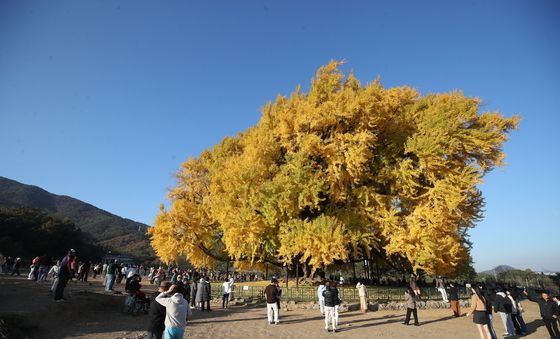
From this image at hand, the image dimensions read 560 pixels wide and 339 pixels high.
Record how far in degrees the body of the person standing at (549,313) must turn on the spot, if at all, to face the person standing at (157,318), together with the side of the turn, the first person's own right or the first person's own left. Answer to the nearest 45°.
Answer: approximately 45° to the first person's own right

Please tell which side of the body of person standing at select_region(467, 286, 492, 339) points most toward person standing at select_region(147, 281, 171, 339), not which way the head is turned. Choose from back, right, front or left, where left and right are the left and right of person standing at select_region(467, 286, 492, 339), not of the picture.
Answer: left

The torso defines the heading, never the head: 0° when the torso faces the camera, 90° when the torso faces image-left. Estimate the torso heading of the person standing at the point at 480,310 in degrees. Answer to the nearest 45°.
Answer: approximately 135°

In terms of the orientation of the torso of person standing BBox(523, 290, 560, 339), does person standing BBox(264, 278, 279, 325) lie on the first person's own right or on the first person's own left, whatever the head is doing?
on the first person's own right

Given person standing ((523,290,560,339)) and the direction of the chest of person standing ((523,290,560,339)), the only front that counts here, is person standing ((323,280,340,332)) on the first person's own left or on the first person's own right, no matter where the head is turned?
on the first person's own right

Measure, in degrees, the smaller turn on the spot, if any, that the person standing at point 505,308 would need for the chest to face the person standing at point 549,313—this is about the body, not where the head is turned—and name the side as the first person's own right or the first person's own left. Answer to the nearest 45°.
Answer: approximately 90° to the first person's own right
